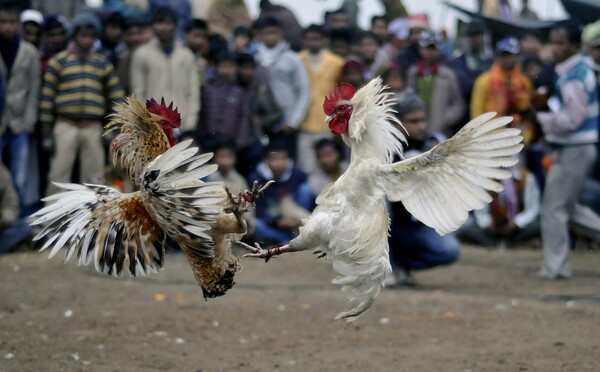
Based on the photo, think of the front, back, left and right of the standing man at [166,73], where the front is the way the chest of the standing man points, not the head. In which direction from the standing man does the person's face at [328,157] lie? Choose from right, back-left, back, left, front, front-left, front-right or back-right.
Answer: left

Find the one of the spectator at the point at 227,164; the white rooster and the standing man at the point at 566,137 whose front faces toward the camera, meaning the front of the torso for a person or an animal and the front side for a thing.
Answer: the spectator

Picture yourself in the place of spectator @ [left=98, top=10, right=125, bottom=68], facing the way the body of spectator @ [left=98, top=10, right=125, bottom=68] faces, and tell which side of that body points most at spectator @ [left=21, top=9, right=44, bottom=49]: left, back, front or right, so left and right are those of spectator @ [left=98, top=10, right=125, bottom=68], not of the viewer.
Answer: right

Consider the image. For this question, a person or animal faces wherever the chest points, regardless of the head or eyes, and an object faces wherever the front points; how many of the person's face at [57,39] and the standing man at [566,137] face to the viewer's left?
1

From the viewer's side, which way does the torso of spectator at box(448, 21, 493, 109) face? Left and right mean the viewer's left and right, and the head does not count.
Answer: facing the viewer

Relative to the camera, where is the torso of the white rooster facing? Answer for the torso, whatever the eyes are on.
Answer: to the viewer's left

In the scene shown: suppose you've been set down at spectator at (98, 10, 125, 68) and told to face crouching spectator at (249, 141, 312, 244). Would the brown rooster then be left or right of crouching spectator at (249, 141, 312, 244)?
right

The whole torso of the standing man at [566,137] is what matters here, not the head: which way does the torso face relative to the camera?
to the viewer's left

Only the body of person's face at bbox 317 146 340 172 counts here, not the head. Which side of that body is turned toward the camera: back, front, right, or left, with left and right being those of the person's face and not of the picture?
front

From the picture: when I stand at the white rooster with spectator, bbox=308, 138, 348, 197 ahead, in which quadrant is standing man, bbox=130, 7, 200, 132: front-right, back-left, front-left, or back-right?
front-left

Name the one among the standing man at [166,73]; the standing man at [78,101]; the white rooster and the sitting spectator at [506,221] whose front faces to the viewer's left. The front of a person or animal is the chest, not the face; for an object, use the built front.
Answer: the white rooster

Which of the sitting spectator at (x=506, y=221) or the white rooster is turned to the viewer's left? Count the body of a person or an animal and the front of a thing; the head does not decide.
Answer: the white rooster

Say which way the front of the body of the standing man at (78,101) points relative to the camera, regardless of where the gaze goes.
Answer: toward the camera
